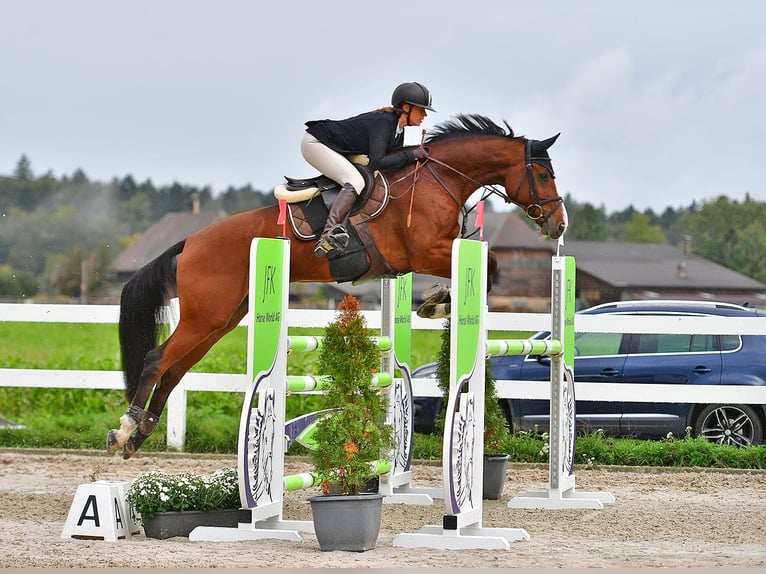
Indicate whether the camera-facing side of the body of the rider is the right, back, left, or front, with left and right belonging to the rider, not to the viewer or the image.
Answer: right

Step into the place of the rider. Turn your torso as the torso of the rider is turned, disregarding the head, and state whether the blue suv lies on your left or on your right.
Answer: on your left

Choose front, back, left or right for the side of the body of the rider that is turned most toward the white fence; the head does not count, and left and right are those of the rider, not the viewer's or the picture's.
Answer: left

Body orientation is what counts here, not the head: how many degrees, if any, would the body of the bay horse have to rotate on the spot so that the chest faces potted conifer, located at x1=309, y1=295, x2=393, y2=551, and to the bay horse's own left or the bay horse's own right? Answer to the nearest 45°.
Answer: approximately 90° to the bay horse's own right

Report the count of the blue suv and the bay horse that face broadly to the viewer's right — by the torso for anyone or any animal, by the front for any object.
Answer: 1

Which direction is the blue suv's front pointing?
to the viewer's left

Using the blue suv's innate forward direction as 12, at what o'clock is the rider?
The rider is roughly at 10 o'clock from the blue suv.

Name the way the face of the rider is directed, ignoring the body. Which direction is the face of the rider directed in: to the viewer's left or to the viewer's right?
to the viewer's right

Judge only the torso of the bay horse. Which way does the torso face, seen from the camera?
to the viewer's right
